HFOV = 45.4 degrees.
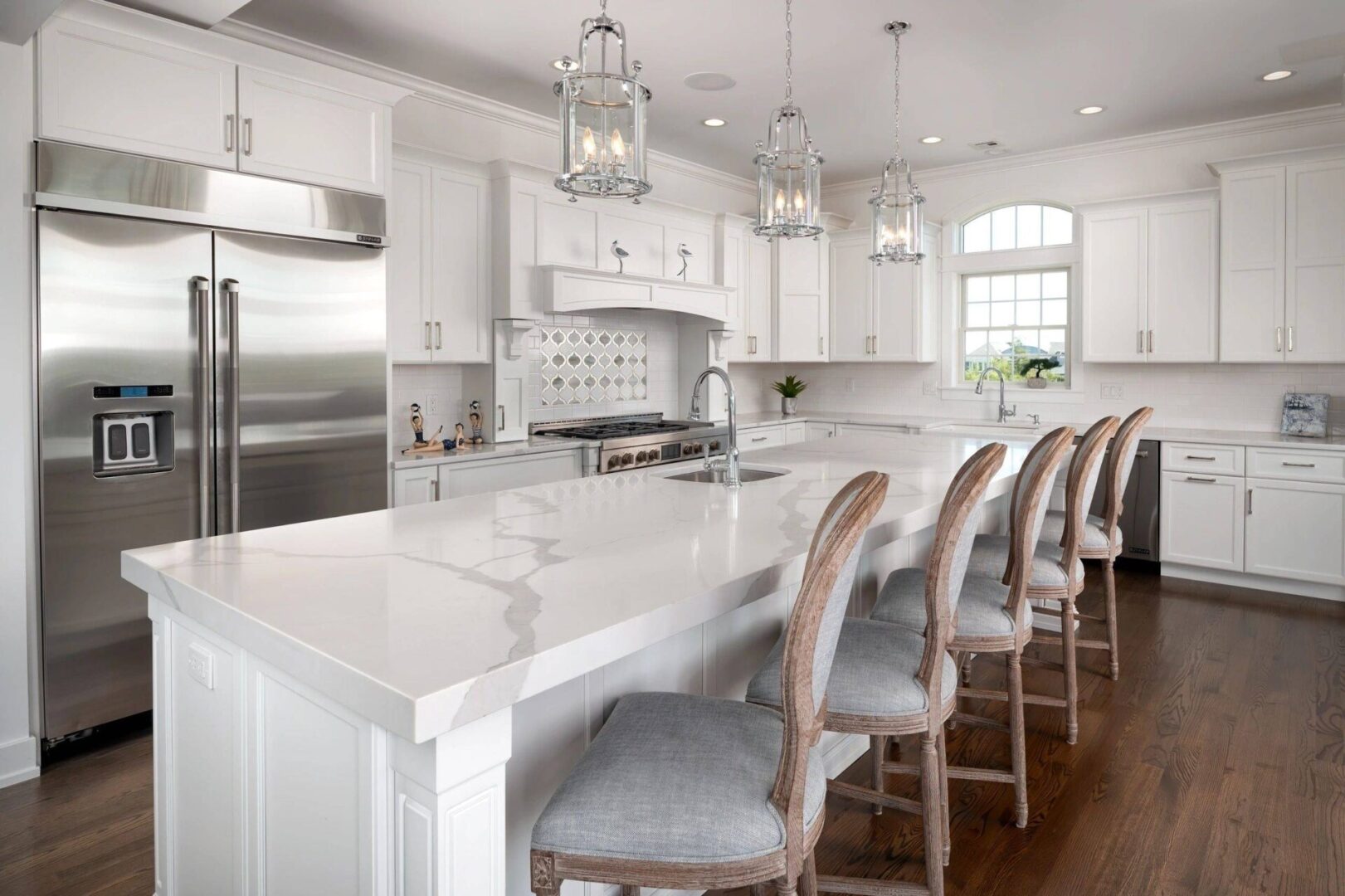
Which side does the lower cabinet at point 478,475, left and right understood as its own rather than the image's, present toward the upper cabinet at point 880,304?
left

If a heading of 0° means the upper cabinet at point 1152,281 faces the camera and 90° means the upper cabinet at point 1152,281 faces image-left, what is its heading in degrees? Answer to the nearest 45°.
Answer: approximately 0°

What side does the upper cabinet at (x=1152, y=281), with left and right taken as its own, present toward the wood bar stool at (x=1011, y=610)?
front

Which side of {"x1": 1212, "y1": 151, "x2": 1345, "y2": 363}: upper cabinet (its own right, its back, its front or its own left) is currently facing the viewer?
front

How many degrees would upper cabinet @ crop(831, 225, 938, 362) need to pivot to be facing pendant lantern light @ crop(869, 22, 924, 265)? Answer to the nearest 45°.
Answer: approximately 45° to its left

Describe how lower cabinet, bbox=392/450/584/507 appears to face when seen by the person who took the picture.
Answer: facing the viewer and to the right of the viewer

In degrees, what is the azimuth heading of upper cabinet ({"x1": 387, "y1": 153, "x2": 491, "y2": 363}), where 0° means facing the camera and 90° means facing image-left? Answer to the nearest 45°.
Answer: approximately 315°

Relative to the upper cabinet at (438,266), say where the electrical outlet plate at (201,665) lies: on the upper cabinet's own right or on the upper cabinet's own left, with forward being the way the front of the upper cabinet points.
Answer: on the upper cabinet's own right

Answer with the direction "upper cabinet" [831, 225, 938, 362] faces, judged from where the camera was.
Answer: facing the viewer and to the left of the viewer

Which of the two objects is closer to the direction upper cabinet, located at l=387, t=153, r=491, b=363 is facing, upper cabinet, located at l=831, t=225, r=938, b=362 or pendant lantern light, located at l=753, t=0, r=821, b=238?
the pendant lantern light

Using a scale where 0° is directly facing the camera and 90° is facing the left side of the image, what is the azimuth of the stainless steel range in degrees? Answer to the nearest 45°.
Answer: approximately 315°

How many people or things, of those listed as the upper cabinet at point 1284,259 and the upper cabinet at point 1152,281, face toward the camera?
2

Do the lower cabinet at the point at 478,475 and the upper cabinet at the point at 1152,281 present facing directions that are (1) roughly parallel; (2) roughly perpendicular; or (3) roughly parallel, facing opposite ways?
roughly perpendicular

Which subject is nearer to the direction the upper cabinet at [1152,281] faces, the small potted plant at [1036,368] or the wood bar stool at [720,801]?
the wood bar stool
